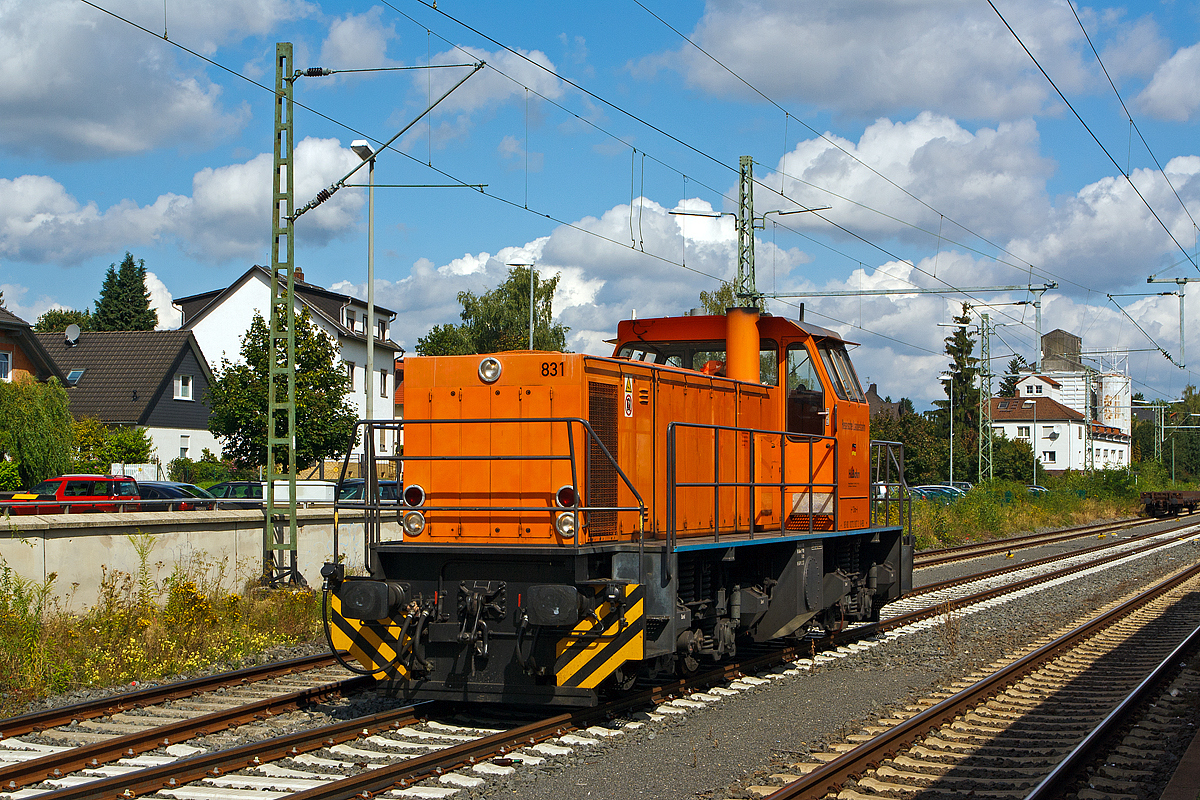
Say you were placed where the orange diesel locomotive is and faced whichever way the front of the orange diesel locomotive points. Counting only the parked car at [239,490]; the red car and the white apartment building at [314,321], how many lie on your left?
0

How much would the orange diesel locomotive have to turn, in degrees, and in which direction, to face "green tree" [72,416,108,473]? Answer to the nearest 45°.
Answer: approximately 90° to its right

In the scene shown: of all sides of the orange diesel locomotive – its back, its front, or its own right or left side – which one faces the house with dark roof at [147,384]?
right

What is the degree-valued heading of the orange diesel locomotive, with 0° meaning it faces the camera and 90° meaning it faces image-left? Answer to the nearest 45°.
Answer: approximately 45°

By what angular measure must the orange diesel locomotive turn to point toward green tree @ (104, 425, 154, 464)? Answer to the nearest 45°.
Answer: approximately 90° to its right

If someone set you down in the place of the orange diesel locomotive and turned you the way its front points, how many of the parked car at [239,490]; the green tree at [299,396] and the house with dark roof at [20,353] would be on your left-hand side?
0

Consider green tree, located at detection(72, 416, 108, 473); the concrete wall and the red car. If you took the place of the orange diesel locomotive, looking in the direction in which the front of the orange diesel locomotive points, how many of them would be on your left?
0

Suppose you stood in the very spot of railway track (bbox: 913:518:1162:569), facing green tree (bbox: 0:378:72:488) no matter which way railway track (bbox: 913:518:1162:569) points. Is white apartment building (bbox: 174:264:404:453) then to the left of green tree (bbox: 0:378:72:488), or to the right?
right

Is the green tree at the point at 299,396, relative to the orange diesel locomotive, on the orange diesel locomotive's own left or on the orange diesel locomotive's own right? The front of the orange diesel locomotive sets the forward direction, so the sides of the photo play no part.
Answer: on the orange diesel locomotive's own right

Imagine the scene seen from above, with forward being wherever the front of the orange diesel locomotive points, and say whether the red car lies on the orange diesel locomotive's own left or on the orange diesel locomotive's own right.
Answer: on the orange diesel locomotive's own right

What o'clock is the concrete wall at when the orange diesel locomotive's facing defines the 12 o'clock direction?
The concrete wall is roughly at 3 o'clock from the orange diesel locomotive.

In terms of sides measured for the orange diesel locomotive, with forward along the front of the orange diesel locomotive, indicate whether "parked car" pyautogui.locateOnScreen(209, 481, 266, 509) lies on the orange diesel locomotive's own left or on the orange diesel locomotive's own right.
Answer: on the orange diesel locomotive's own right

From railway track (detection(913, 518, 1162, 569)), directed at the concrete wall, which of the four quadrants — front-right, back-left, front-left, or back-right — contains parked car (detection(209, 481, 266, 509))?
front-right

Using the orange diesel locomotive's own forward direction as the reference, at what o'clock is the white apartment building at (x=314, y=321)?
The white apartment building is roughly at 4 o'clock from the orange diesel locomotive.
